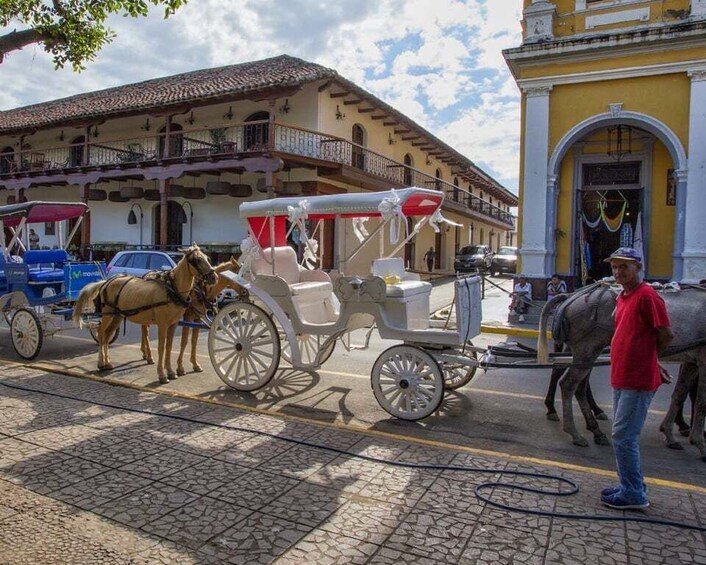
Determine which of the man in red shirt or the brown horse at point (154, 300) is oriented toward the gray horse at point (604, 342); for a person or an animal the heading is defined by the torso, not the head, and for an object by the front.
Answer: the brown horse

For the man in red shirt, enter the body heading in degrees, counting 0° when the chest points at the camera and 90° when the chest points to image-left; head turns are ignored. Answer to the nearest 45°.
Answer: approximately 45°

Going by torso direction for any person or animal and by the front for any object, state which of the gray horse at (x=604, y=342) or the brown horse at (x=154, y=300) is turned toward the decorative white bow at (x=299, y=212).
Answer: the brown horse

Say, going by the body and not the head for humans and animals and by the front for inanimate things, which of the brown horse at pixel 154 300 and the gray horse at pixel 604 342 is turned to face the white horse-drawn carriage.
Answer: the brown horse

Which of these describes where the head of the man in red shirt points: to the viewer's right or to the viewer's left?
to the viewer's left

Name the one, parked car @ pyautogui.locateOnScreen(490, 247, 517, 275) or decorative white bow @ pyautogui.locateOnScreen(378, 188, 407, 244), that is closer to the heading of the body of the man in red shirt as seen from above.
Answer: the decorative white bow

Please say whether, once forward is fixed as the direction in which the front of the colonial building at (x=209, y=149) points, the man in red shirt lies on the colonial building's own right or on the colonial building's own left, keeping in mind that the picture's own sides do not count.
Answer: on the colonial building's own left

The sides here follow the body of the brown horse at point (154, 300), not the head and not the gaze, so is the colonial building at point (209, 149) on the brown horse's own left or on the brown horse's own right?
on the brown horse's own left

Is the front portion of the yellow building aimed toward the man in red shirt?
yes

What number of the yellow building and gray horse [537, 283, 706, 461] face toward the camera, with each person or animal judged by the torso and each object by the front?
1

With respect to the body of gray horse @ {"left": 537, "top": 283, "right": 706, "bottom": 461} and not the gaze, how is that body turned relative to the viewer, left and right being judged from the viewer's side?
facing to the right of the viewer
